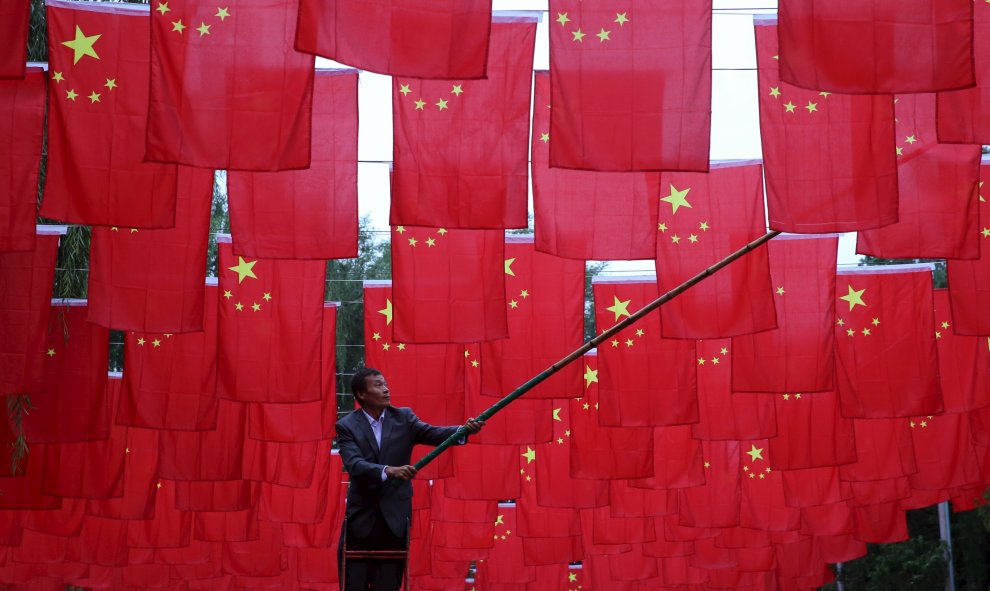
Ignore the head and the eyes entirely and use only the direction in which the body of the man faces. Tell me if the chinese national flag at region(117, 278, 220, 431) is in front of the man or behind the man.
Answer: behind

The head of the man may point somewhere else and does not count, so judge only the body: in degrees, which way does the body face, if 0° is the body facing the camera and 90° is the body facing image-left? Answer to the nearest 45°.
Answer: approximately 315°

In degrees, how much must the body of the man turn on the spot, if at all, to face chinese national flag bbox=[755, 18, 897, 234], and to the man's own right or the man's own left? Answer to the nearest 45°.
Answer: approximately 90° to the man's own left

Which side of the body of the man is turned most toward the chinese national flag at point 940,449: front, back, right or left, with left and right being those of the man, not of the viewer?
left

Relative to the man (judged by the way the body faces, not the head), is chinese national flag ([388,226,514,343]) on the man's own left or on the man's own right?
on the man's own left

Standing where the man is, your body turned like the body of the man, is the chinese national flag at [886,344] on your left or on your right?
on your left

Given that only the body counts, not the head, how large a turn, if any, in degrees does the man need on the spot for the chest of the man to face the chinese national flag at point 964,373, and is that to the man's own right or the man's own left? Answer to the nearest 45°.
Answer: approximately 90° to the man's own left

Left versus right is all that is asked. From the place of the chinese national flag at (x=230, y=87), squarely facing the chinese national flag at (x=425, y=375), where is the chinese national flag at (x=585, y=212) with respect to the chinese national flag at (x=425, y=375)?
right

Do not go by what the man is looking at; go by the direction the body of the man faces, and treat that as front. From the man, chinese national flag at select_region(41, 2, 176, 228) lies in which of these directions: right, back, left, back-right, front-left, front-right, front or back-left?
back
